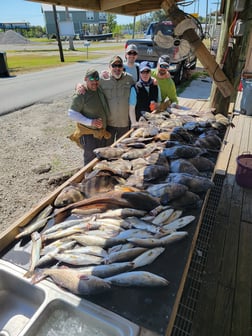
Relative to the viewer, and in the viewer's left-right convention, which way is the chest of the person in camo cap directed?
facing the viewer and to the right of the viewer

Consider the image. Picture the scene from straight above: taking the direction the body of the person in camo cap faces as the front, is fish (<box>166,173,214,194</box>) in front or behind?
in front

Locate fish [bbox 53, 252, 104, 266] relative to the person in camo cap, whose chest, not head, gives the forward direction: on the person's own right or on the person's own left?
on the person's own right

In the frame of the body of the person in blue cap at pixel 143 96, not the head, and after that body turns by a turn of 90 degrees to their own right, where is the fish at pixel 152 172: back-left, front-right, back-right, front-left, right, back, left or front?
left

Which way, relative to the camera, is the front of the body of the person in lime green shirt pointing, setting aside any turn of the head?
toward the camera

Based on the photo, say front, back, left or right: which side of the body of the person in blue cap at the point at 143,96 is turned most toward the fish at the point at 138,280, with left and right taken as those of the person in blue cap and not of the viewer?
front

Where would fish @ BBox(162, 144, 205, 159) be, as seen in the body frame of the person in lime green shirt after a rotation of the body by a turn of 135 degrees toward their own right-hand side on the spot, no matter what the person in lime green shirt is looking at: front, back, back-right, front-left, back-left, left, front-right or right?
back-left

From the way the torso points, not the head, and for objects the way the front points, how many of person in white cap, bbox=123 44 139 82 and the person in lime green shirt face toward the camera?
2

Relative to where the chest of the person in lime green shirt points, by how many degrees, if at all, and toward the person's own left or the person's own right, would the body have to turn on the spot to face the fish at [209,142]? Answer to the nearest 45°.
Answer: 0° — they already face it

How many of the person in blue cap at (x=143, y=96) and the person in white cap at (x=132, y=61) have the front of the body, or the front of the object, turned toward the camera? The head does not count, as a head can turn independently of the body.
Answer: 2

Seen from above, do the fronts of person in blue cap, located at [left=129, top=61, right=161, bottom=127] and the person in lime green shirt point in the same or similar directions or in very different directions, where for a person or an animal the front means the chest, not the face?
same or similar directions

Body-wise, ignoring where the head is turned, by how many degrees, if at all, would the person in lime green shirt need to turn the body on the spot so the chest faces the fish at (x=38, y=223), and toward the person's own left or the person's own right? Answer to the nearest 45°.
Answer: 0° — they already face it

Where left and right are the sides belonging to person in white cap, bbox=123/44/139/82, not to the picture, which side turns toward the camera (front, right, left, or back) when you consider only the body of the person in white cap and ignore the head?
front

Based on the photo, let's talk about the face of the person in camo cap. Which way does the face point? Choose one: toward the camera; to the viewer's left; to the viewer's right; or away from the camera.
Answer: toward the camera

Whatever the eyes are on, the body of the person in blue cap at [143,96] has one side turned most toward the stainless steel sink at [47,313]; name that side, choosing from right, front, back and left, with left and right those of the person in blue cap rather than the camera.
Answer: front

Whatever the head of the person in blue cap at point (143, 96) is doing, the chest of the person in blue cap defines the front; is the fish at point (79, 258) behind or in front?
in front

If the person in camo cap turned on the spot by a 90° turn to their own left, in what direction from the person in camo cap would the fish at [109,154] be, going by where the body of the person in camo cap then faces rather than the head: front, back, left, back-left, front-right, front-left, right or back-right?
back-right

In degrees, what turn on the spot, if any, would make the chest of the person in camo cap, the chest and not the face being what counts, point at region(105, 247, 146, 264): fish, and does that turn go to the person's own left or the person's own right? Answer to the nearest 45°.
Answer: approximately 45° to the person's own right

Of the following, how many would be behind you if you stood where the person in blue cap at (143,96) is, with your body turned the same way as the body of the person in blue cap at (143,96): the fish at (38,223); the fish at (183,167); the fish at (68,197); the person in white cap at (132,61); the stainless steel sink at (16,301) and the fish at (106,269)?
1

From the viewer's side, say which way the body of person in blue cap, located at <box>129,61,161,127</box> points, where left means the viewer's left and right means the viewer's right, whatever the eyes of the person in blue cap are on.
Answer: facing the viewer
